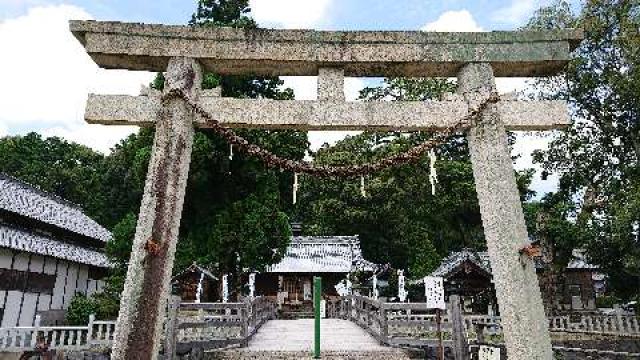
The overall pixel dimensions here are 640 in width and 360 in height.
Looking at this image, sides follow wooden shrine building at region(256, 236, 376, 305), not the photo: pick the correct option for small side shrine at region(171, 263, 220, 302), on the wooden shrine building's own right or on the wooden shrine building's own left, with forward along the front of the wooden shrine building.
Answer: on the wooden shrine building's own right

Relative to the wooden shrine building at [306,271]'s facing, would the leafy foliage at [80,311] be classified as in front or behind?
in front

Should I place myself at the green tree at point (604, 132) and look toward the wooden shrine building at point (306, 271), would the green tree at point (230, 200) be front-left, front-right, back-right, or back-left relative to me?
front-left

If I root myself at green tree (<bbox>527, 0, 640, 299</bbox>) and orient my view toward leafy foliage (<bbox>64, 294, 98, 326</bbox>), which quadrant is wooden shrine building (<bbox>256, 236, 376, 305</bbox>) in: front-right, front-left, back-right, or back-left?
front-right

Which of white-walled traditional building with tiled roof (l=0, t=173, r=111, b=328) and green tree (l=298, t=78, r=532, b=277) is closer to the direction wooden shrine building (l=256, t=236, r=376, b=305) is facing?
the white-walled traditional building with tiled roof

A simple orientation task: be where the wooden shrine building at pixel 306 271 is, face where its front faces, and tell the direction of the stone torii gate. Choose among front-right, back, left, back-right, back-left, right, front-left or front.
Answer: front

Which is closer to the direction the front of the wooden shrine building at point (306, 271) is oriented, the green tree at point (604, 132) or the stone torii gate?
the stone torii gate

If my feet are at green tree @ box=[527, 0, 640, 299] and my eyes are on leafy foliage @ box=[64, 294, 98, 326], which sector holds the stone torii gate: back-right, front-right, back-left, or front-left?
front-left

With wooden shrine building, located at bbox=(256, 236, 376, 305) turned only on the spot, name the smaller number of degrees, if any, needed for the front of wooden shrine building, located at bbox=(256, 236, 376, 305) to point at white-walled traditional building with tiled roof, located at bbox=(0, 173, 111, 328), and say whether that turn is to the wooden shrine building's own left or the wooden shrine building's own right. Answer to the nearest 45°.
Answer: approximately 45° to the wooden shrine building's own right

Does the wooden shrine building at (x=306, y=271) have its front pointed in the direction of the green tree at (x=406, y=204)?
no

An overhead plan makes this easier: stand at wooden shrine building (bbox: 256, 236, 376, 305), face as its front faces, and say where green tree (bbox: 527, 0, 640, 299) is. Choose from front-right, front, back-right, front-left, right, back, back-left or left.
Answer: front-left

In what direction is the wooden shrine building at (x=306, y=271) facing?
toward the camera
